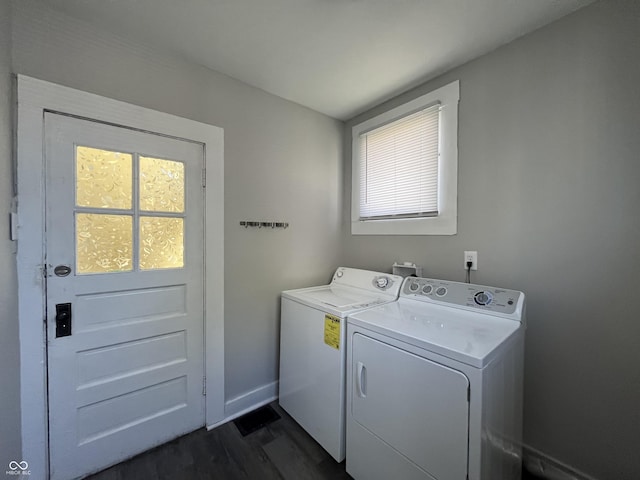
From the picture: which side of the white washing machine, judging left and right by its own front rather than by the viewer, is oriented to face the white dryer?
left

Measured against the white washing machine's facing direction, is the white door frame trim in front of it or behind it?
in front

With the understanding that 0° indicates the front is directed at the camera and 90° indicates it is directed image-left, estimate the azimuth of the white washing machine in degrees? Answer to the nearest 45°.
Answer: approximately 45°

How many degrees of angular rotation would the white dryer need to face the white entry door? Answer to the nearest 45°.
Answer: approximately 45° to its right

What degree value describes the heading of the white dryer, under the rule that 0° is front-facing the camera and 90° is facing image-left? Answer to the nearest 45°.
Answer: approximately 45°

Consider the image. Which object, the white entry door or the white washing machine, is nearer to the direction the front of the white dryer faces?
the white entry door

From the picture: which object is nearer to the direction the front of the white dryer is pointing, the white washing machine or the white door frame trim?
the white door frame trim

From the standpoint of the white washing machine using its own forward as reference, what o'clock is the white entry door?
The white entry door is roughly at 1 o'clock from the white washing machine.
